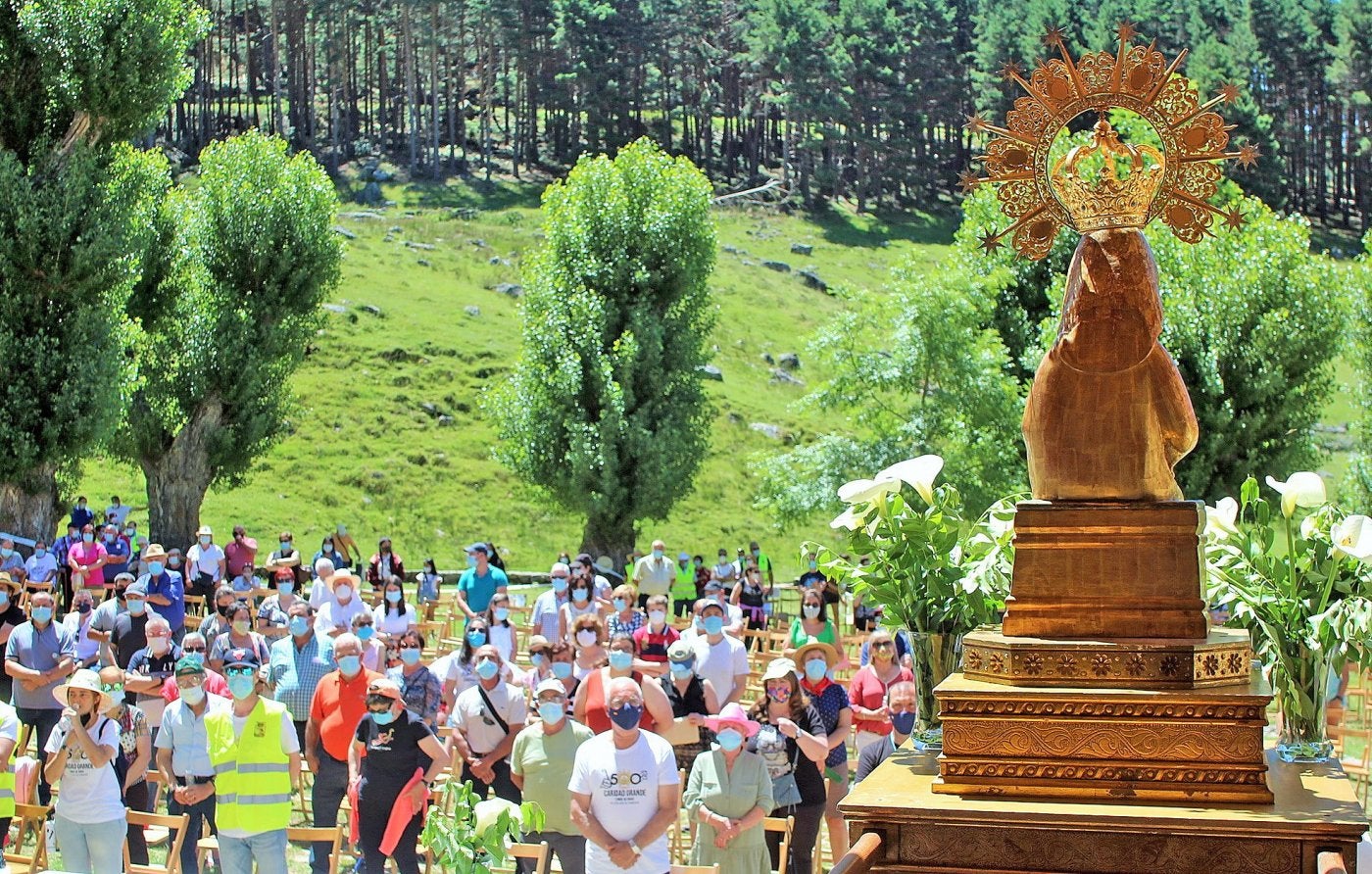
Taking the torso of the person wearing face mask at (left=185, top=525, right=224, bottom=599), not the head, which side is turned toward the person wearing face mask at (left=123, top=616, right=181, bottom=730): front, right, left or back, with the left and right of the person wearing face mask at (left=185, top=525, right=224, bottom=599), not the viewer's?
front

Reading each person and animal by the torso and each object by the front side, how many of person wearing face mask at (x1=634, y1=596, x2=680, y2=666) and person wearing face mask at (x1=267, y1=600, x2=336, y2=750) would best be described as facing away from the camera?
0

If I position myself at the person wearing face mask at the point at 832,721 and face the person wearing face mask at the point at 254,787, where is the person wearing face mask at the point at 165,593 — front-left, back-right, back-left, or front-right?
front-right

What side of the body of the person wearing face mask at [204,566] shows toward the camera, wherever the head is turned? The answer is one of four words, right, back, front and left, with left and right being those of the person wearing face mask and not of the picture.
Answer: front

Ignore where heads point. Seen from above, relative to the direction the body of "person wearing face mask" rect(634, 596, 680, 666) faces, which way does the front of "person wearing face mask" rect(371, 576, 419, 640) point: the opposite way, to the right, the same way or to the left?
the same way

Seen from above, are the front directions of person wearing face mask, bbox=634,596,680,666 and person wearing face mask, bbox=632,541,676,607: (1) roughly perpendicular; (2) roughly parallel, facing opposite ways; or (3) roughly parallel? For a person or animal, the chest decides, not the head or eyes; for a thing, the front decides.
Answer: roughly parallel

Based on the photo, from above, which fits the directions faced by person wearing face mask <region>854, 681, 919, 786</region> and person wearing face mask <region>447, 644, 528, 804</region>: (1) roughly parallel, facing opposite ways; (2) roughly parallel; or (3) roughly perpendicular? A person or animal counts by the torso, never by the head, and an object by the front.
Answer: roughly parallel

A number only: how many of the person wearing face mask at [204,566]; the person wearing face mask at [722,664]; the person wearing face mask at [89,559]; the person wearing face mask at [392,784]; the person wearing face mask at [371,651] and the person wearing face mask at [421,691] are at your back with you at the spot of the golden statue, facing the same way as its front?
0

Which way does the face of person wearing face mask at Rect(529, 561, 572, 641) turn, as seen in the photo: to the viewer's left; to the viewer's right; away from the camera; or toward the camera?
toward the camera

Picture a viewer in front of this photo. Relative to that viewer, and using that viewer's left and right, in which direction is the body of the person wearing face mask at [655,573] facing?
facing the viewer

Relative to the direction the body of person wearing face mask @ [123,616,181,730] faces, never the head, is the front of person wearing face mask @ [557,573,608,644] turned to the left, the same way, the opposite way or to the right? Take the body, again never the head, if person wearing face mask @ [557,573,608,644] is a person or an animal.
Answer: the same way

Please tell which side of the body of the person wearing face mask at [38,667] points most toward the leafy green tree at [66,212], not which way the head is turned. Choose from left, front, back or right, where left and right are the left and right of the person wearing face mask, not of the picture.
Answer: back

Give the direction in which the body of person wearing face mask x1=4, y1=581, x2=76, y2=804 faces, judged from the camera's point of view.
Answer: toward the camera

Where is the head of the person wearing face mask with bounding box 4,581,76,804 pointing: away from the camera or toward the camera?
toward the camera

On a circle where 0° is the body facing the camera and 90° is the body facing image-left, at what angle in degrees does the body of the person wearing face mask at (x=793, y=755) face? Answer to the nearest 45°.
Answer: approximately 45°

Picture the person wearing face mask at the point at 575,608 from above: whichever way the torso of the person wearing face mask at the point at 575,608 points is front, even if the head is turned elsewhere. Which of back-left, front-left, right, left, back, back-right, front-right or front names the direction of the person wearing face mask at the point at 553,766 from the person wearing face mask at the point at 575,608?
front

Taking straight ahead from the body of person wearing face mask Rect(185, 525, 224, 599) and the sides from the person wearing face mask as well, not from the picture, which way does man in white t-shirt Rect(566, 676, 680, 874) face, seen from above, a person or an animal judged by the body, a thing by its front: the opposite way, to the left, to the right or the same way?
the same way

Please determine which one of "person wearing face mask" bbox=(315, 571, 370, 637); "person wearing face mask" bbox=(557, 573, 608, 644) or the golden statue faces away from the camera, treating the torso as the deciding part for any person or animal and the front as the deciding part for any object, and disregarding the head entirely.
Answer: the golden statue
